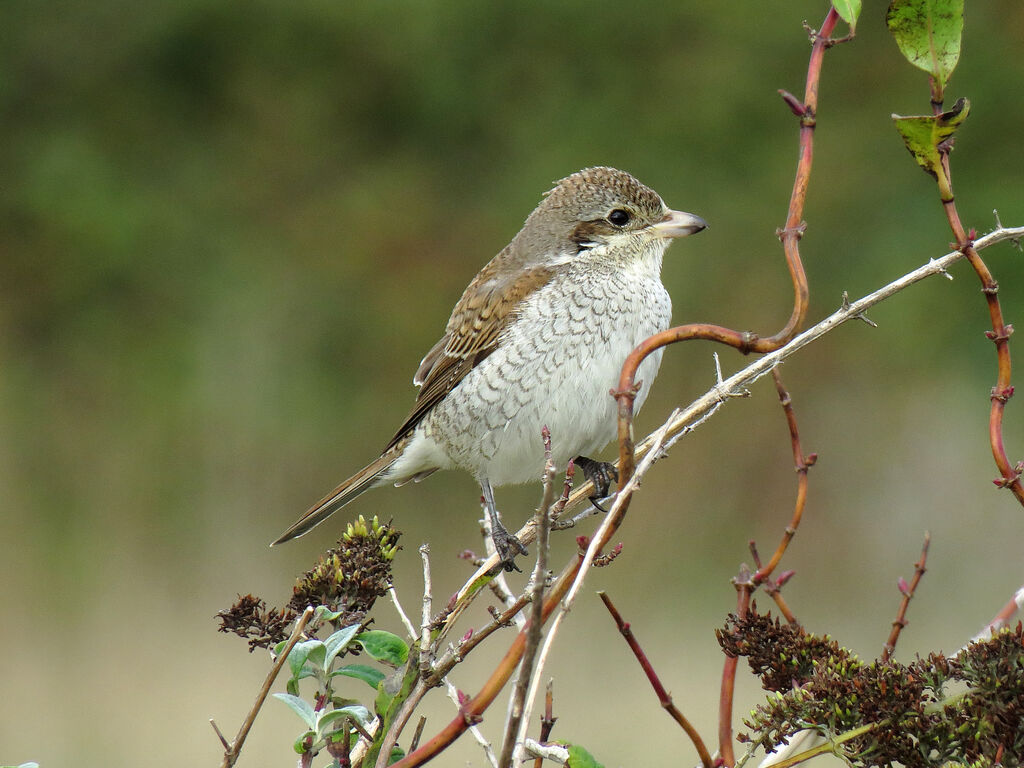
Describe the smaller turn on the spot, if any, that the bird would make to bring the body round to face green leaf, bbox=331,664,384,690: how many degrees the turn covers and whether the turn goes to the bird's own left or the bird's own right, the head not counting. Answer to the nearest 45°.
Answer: approximately 90° to the bird's own right

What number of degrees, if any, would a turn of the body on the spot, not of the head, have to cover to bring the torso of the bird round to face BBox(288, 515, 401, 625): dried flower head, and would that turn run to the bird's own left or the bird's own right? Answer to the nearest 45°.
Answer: approximately 90° to the bird's own right

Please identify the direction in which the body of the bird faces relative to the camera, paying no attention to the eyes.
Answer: to the viewer's right

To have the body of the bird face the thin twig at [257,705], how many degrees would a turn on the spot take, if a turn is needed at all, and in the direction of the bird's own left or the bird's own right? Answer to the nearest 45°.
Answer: approximately 90° to the bird's own right
